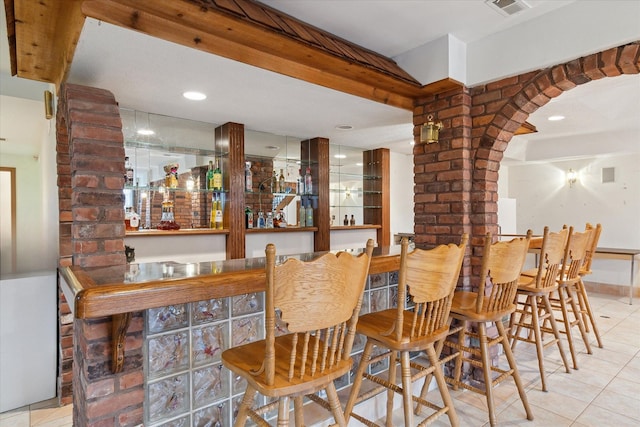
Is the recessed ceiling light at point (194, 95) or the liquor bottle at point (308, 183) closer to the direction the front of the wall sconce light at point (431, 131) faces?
the recessed ceiling light

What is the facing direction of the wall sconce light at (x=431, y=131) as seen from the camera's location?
facing the viewer and to the left of the viewer

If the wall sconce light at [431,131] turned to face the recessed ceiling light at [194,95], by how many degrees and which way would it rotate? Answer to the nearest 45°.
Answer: approximately 45° to its right

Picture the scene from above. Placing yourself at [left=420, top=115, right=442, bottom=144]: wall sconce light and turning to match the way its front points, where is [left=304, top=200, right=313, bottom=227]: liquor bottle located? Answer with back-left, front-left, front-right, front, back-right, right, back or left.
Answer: right

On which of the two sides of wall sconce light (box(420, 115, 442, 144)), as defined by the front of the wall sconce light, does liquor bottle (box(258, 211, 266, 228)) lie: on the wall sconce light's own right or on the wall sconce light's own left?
on the wall sconce light's own right
